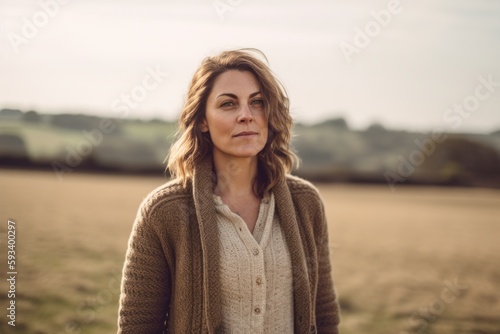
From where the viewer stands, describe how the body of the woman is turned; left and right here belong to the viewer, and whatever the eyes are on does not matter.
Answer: facing the viewer and to the right of the viewer
